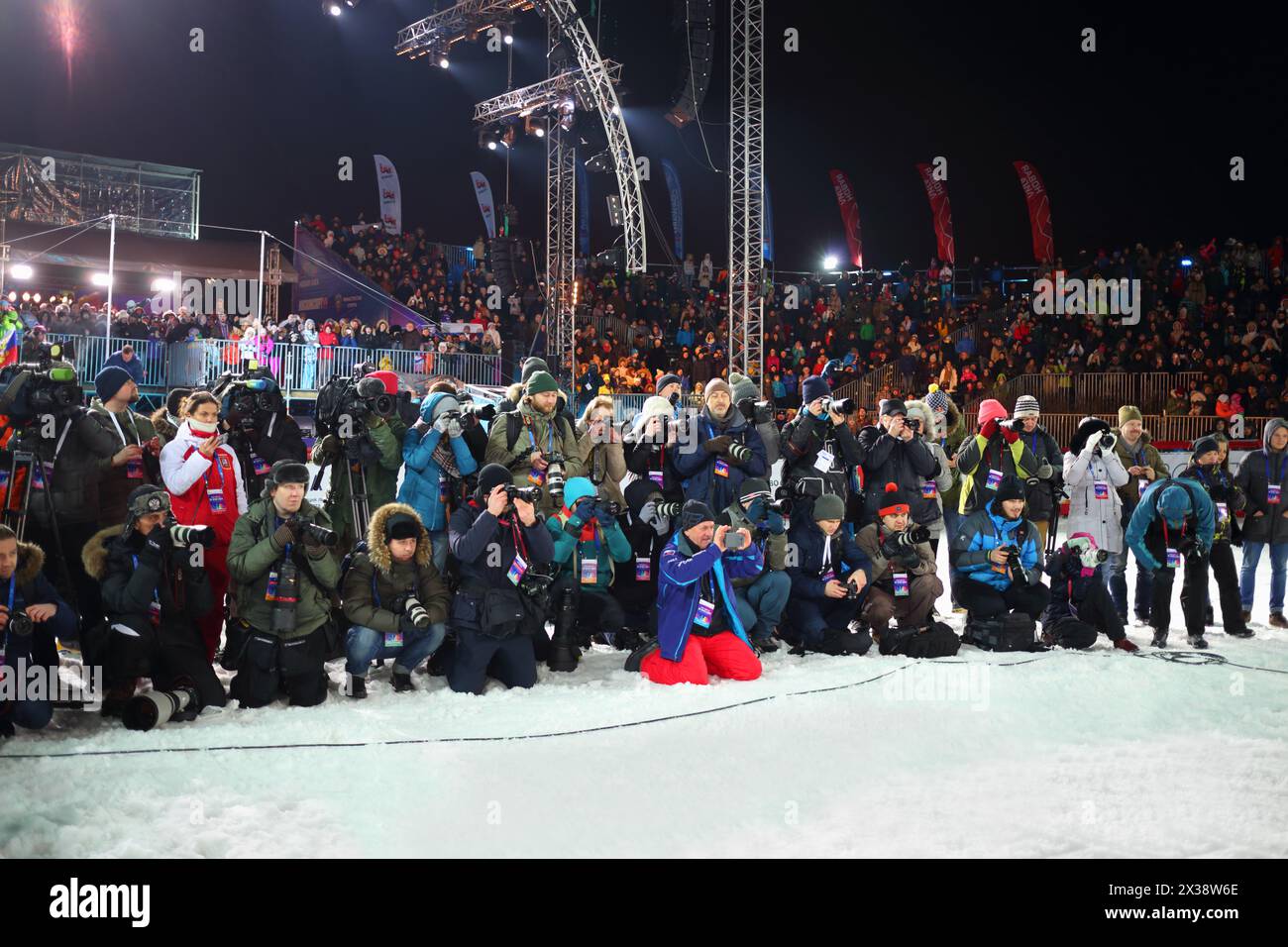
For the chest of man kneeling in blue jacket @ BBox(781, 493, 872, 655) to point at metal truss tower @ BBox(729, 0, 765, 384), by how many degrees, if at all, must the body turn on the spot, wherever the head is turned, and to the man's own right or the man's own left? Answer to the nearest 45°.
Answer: approximately 135° to the man's own left

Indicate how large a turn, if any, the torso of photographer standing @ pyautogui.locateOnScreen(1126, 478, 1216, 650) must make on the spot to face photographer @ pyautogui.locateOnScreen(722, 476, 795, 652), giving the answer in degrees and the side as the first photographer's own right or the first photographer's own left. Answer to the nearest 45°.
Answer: approximately 45° to the first photographer's own right

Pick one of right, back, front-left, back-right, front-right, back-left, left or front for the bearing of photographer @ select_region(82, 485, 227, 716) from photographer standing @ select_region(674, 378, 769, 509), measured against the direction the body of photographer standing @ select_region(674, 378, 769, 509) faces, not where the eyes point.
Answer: front-right

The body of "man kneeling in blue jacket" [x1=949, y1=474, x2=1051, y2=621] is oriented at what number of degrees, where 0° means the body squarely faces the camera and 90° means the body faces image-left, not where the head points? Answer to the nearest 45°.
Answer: approximately 315°

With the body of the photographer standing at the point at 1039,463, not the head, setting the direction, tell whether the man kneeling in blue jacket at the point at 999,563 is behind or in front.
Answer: in front

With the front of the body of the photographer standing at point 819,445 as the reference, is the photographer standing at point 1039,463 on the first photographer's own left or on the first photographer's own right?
on the first photographer's own left

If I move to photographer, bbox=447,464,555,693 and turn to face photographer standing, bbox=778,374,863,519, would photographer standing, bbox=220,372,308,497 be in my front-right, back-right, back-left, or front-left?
back-left

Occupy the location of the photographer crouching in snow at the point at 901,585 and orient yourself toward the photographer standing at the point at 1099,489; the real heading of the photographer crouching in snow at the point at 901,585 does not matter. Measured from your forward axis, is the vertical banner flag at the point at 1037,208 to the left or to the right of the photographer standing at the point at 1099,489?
left

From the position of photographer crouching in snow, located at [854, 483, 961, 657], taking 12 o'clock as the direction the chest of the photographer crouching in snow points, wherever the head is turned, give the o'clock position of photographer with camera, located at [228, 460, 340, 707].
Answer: The photographer with camera is roughly at 3 o'clock from the photographer crouching in snow.

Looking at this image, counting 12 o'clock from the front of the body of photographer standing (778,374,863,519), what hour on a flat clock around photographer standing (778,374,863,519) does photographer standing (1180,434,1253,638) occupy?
photographer standing (1180,434,1253,638) is roughly at 10 o'clock from photographer standing (778,374,863,519).

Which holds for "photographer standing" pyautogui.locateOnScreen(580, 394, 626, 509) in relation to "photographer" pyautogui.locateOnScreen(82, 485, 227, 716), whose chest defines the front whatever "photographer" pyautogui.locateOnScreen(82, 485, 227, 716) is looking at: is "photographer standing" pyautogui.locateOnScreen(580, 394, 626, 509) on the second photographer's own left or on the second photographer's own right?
on the second photographer's own left

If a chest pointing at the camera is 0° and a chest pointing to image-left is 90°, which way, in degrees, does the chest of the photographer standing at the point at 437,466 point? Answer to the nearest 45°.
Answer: approximately 315°

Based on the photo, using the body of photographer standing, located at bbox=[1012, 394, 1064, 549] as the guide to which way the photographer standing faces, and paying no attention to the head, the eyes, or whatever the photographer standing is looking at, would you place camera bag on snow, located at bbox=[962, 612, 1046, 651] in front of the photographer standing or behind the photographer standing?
in front
